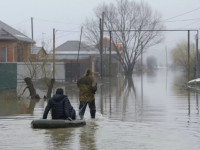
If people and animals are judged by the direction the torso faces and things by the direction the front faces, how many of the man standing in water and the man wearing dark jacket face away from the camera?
2

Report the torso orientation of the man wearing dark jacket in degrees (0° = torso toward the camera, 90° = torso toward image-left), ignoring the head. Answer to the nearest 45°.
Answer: approximately 180°

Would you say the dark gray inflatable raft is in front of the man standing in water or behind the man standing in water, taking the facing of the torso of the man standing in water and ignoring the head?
behind

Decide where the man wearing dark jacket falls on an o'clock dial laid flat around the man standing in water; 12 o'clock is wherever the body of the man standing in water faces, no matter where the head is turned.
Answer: The man wearing dark jacket is roughly at 7 o'clock from the man standing in water.

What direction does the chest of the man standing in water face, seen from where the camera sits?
away from the camera
